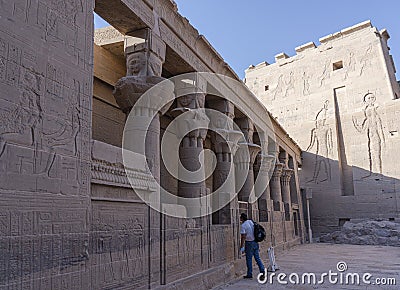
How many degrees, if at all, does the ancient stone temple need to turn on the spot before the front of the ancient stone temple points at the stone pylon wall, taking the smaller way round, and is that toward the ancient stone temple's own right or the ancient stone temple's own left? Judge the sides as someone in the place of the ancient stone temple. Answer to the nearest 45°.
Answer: approximately 90° to the ancient stone temple's own left

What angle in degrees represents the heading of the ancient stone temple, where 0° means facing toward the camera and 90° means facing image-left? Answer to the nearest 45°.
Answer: approximately 315°
